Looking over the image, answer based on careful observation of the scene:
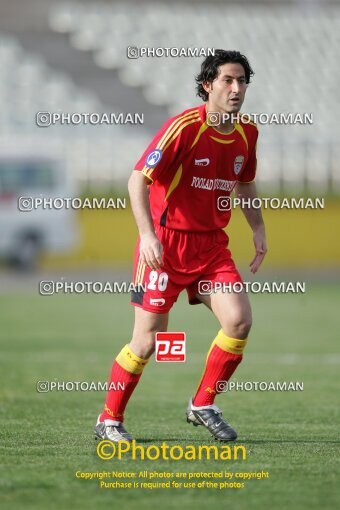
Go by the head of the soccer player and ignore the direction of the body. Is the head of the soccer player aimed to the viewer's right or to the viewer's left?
to the viewer's right
